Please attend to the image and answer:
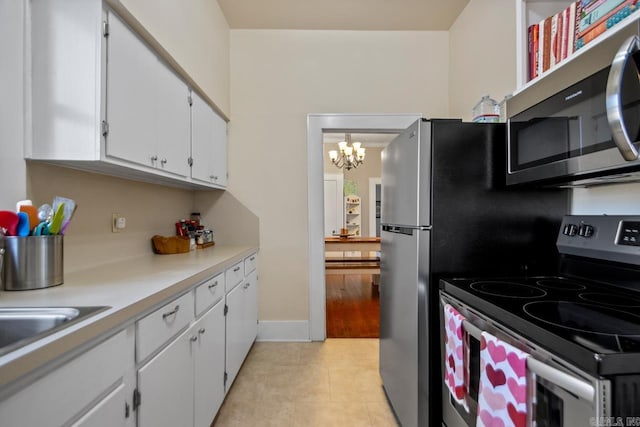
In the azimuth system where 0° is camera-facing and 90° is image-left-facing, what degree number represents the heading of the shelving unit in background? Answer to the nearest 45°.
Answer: approximately 0°

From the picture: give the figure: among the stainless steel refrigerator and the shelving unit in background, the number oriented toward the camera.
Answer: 1

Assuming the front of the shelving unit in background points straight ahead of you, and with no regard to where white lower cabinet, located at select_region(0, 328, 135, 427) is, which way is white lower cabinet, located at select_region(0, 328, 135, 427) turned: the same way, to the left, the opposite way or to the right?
to the left

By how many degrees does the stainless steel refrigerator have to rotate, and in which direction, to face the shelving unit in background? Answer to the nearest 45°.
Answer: approximately 45° to its right

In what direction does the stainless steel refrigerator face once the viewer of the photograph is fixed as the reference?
facing to the left of the viewer

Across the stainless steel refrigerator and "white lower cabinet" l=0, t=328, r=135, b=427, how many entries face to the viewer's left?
1

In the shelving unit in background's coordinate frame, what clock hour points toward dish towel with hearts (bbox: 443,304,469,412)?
The dish towel with hearts is roughly at 12 o'clock from the shelving unit in background.

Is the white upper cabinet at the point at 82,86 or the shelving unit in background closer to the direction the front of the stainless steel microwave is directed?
the white upper cabinet

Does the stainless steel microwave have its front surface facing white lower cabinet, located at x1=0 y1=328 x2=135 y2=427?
yes

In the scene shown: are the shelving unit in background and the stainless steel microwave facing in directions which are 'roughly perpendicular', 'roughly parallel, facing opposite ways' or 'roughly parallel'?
roughly perpendicular
